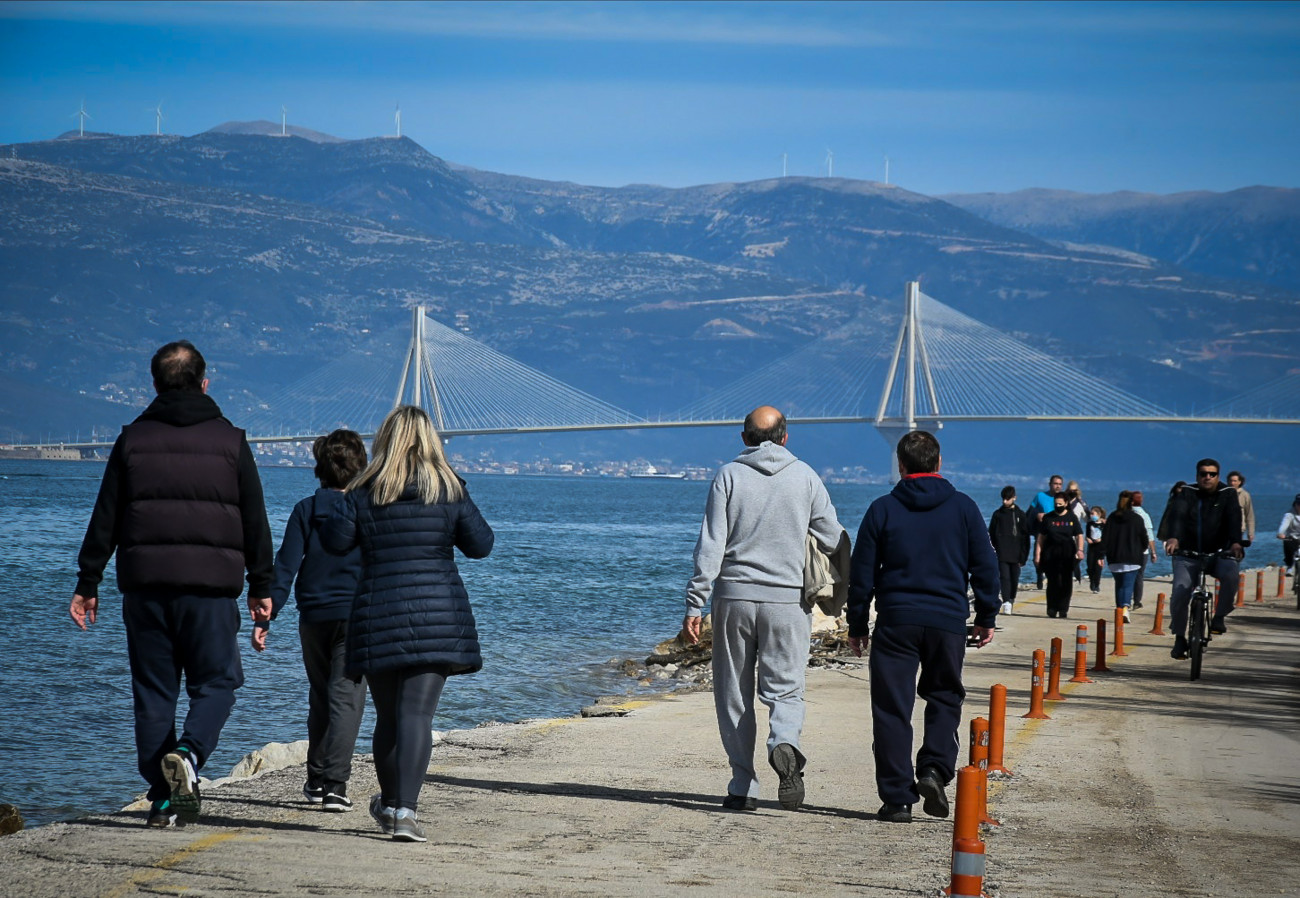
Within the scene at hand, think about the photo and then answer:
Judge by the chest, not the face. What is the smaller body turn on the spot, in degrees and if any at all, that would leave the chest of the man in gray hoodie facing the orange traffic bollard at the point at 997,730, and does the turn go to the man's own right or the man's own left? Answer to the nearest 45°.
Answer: approximately 45° to the man's own right

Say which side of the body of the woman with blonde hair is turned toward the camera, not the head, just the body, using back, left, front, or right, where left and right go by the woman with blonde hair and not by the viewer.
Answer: back

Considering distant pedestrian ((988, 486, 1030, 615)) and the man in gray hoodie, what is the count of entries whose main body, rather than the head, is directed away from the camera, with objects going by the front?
1

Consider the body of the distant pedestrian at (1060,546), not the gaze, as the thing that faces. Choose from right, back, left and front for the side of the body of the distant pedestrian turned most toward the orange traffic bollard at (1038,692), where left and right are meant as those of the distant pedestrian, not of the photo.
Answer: front

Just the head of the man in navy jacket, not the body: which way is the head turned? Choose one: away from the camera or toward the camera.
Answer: away from the camera

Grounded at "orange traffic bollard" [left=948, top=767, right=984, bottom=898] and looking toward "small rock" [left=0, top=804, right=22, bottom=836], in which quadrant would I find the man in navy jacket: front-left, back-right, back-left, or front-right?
front-right

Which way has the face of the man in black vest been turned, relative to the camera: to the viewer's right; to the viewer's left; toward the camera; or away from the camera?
away from the camera

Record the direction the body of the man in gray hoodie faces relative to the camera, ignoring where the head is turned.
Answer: away from the camera

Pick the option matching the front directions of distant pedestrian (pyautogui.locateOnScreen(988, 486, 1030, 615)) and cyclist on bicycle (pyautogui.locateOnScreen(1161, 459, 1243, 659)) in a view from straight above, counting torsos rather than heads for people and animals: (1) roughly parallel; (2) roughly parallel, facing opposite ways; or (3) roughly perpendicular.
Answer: roughly parallel

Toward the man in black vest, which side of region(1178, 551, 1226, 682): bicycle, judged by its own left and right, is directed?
front

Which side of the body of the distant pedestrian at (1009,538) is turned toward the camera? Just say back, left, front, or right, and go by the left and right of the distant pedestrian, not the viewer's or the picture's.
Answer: front

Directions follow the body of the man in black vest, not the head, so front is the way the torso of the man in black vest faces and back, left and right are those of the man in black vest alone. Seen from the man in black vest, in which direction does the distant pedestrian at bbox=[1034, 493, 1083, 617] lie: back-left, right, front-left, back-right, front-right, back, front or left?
front-right

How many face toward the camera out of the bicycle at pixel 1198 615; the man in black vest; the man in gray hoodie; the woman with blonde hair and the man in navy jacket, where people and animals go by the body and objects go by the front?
1

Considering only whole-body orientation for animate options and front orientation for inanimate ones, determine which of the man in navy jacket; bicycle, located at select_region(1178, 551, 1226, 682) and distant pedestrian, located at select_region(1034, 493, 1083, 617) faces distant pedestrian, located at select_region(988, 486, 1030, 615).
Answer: the man in navy jacket

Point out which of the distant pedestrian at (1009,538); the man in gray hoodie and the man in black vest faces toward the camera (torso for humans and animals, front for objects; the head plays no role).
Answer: the distant pedestrian

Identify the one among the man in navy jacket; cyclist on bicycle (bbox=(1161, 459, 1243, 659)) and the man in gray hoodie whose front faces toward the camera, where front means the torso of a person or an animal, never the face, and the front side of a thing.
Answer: the cyclist on bicycle

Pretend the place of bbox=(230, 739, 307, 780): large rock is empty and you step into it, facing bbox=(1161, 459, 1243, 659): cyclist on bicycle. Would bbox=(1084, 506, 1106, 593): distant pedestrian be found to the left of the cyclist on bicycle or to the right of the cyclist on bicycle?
left

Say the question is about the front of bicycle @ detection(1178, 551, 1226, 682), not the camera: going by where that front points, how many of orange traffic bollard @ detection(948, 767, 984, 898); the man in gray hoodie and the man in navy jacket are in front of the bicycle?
3

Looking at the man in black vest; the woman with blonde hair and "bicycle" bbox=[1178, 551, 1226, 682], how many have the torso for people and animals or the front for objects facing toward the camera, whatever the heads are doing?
1

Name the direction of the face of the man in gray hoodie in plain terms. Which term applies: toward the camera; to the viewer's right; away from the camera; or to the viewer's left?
away from the camera
